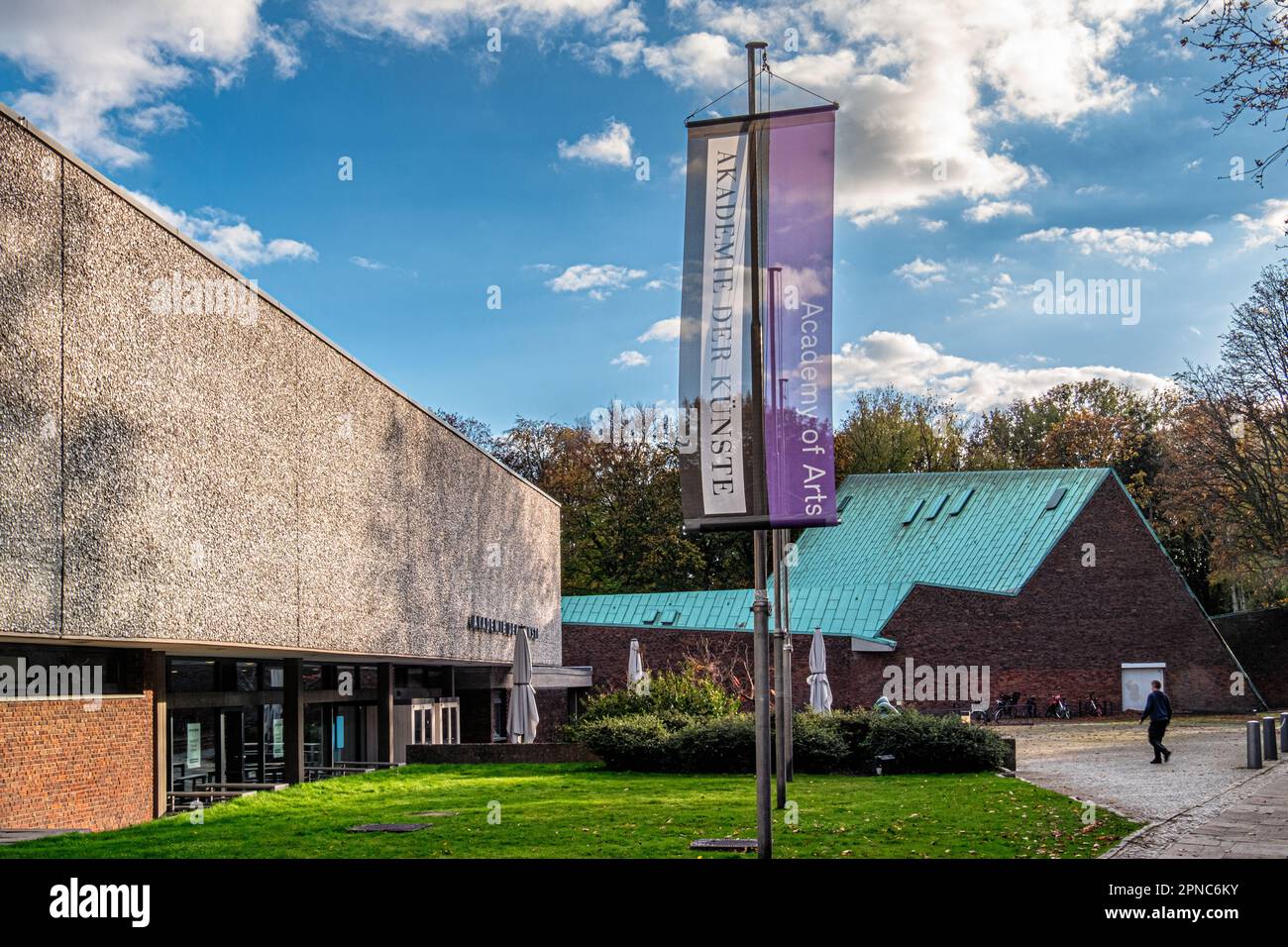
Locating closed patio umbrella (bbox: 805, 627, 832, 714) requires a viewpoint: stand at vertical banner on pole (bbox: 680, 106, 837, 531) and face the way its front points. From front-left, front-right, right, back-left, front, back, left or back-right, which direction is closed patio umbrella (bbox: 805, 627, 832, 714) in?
back

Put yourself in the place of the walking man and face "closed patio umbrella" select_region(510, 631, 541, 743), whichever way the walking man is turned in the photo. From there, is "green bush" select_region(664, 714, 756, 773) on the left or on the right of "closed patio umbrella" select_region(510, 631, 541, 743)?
left

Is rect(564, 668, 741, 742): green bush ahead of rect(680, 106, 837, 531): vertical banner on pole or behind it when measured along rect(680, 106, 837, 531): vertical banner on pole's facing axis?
behind

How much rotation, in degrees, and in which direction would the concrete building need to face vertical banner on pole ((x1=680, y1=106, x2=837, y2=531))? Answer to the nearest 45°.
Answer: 0° — it already faces it

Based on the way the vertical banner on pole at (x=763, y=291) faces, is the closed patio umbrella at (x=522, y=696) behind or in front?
behind

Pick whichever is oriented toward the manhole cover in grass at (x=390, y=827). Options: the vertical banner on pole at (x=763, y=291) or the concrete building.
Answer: the concrete building

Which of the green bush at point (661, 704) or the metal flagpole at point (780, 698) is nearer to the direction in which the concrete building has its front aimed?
the metal flagpole

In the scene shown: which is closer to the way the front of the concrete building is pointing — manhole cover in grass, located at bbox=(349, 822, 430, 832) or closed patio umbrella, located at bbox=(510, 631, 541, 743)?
the manhole cover in grass

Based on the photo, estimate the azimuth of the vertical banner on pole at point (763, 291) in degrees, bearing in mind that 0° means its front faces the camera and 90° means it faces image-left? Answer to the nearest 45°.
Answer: approximately 0°

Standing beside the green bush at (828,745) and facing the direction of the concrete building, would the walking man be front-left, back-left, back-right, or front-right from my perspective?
back-left

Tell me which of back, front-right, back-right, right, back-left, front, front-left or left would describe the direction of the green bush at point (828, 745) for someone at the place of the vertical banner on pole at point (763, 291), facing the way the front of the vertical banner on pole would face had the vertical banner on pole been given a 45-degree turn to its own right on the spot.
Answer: back-right

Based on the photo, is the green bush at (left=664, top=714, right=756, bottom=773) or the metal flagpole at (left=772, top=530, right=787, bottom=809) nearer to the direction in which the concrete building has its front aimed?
the metal flagpole
